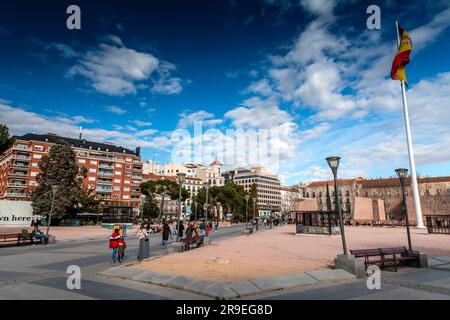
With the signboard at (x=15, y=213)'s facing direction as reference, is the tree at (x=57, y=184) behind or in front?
behind

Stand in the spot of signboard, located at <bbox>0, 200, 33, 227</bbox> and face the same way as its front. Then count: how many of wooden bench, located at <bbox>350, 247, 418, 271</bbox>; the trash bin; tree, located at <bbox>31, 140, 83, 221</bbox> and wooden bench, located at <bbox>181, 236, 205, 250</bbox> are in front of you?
3

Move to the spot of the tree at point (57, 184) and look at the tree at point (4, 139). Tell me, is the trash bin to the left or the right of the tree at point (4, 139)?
left

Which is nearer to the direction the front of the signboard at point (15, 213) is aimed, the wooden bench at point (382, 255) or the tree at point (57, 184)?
the wooden bench

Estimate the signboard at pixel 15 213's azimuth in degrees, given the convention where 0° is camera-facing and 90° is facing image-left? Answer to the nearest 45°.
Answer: approximately 0°
